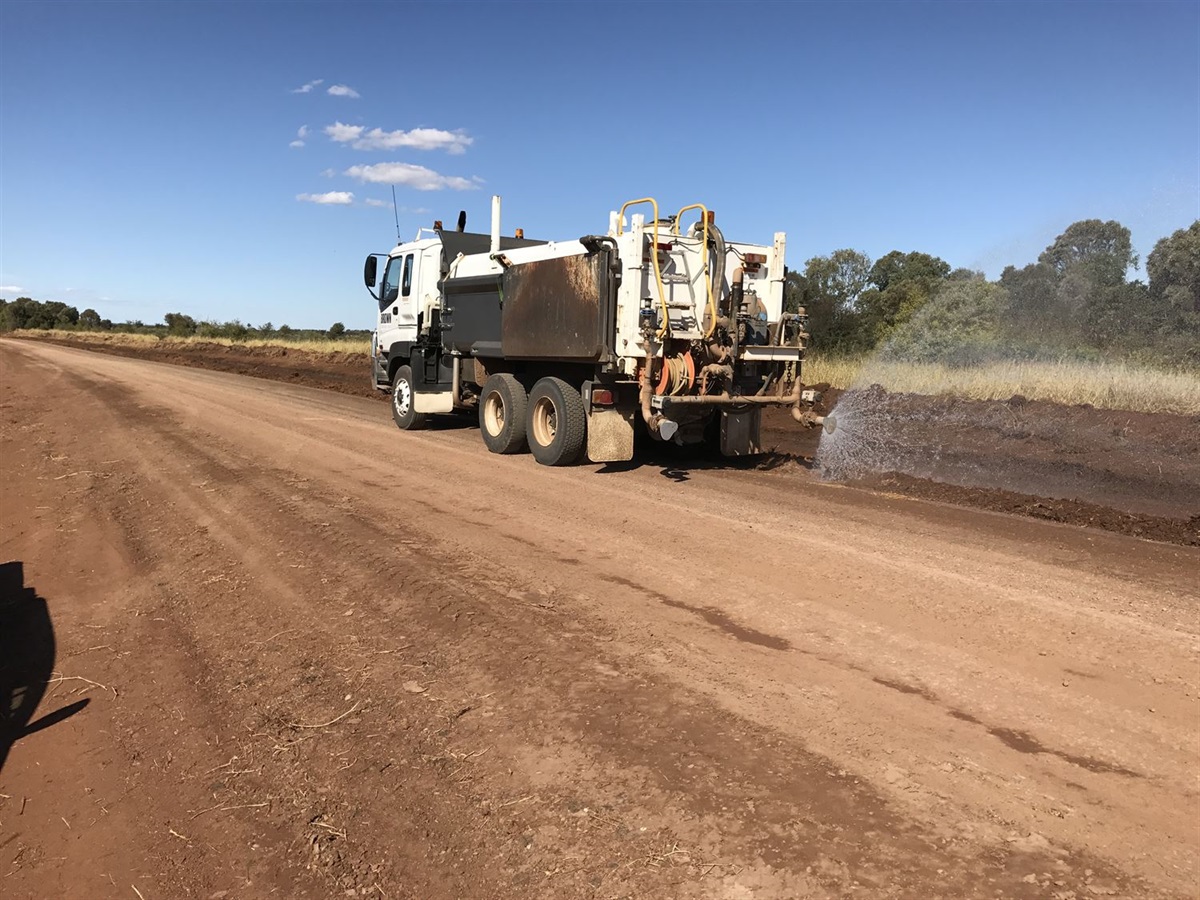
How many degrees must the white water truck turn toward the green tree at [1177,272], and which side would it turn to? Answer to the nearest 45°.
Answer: approximately 90° to its right

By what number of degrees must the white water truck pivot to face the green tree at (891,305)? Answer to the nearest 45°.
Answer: approximately 90° to its right

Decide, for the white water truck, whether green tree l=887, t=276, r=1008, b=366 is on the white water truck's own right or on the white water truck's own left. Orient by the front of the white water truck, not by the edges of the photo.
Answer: on the white water truck's own right

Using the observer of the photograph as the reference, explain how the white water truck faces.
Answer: facing away from the viewer and to the left of the viewer

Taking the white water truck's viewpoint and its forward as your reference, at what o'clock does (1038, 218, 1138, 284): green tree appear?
The green tree is roughly at 3 o'clock from the white water truck.

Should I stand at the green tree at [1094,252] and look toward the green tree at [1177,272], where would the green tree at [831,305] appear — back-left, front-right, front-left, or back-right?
back-right

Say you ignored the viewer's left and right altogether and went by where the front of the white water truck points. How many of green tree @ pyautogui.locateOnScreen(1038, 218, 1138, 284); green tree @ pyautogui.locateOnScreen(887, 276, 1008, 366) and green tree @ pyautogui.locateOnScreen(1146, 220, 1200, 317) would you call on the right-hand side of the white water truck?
3
